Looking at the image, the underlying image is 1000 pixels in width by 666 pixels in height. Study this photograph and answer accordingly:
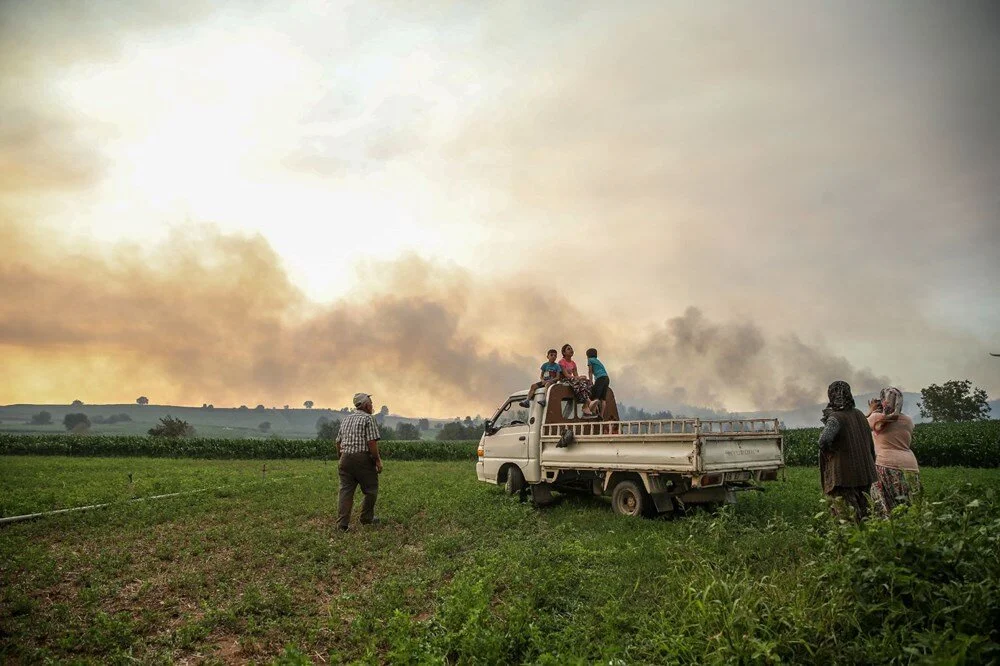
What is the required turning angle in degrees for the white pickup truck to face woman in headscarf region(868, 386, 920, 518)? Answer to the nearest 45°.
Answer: approximately 180°

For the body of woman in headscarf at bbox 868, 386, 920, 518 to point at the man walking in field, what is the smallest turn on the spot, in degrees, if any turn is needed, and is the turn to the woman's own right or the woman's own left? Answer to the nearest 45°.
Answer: approximately 45° to the woman's own left

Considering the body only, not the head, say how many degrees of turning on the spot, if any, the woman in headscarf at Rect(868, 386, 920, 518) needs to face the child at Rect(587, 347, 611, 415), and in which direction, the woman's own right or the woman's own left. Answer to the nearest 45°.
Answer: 0° — they already face them

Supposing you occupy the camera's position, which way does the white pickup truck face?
facing away from the viewer and to the left of the viewer

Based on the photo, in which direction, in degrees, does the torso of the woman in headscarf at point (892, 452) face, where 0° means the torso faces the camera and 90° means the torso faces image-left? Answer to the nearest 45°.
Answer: approximately 135°
